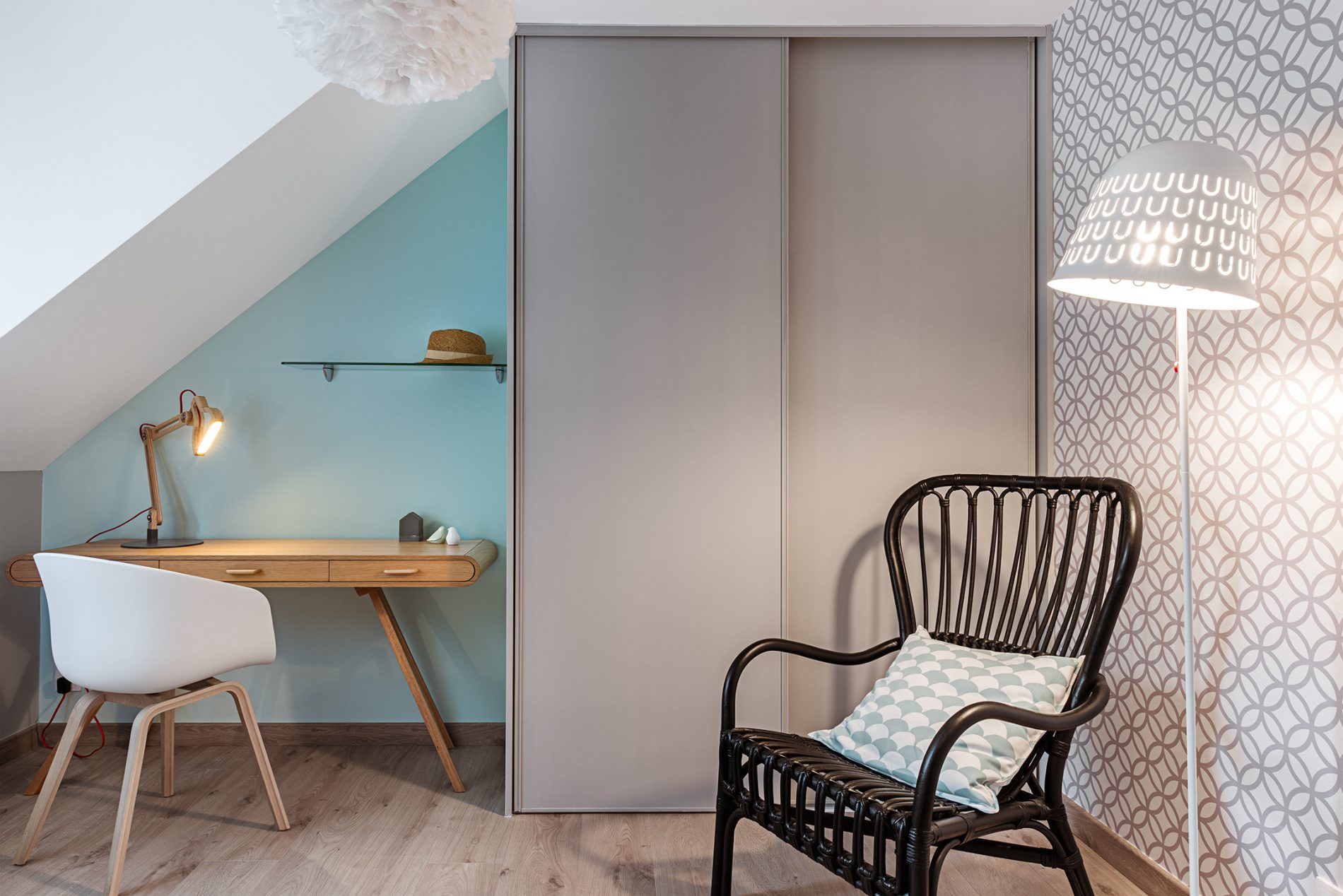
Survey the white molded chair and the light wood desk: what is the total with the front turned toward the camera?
1

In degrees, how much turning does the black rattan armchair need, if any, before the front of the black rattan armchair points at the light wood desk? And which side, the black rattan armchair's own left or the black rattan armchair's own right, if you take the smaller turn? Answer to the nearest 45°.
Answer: approximately 45° to the black rattan armchair's own right

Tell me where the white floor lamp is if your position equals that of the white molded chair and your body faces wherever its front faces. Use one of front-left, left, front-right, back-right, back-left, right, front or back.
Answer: right

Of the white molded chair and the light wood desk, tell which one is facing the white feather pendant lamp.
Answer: the light wood desk

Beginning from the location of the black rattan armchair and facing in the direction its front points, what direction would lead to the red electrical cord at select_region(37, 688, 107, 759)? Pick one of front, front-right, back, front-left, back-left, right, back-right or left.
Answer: front-right

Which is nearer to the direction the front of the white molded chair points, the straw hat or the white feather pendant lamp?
the straw hat

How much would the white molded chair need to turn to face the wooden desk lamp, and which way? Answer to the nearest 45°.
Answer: approximately 45° to its left

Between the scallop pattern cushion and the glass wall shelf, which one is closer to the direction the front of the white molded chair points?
the glass wall shelf

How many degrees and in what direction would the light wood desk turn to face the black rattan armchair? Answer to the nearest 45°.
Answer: approximately 45° to its left

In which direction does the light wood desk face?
toward the camera

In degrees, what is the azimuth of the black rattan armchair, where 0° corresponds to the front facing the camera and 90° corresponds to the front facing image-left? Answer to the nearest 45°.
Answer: approximately 45°

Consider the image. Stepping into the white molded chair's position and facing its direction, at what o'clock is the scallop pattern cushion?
The scallop pattern cushion is roughly at 3 o'clock from the white molded chair.

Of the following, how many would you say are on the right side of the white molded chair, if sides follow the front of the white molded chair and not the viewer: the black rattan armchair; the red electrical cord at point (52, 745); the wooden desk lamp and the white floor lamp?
2

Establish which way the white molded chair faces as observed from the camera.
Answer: facing away from the viewer and to the right of the viewer

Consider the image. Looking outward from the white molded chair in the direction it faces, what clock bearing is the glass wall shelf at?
The glass wall shelf is roughly at 12 o'clock from the white molded chair.
